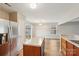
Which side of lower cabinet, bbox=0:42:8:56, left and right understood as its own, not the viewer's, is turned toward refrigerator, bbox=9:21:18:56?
left

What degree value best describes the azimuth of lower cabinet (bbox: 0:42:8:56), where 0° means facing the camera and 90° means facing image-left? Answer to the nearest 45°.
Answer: approximately 315°
